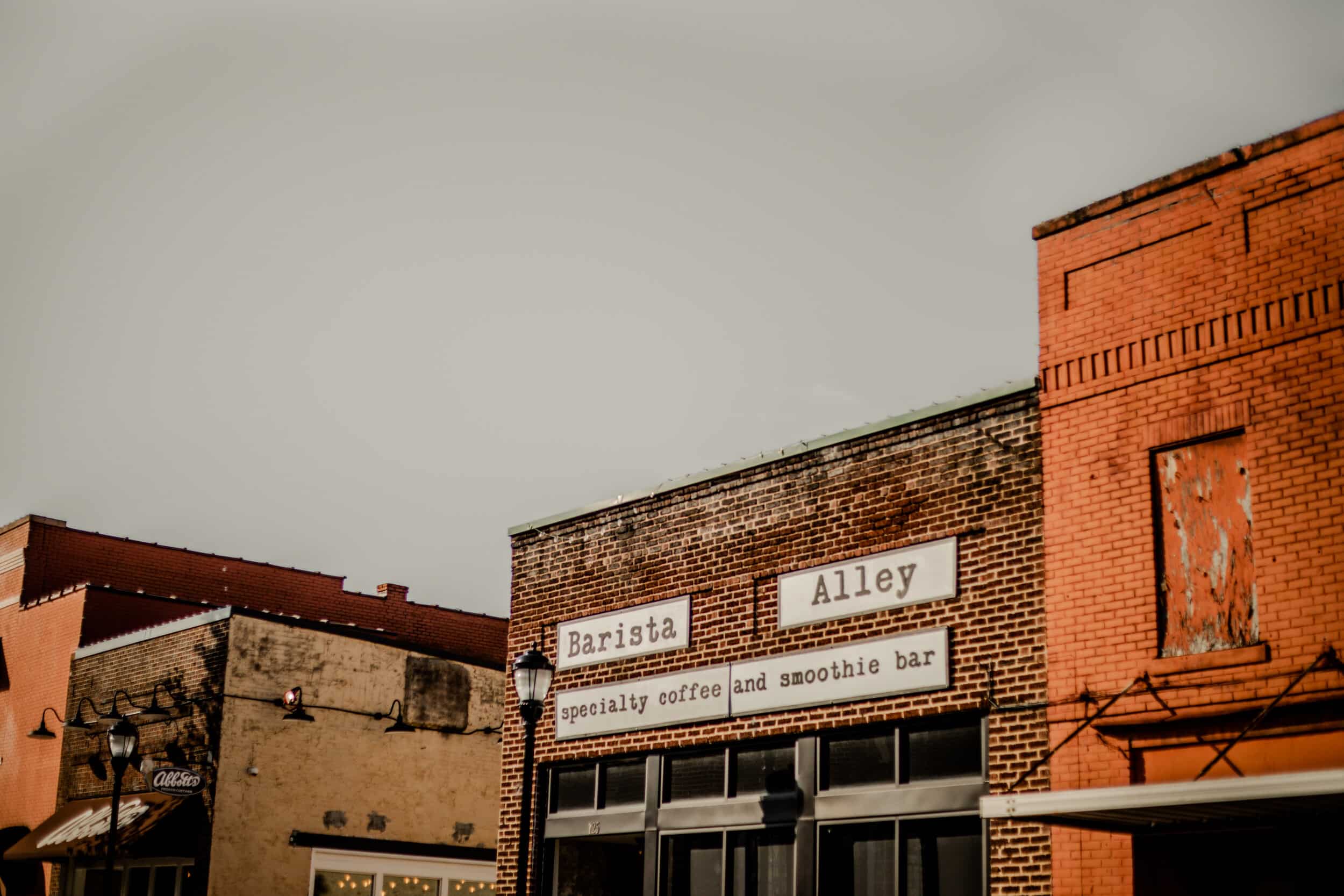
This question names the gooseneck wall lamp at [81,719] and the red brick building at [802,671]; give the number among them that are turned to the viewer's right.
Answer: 0

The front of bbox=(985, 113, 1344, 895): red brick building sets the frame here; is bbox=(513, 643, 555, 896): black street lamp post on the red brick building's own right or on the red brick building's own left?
on the red brick building's own right

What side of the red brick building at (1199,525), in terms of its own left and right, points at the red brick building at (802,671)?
right

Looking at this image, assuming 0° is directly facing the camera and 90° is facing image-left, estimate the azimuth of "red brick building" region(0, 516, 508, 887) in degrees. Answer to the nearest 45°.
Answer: approximately 45°

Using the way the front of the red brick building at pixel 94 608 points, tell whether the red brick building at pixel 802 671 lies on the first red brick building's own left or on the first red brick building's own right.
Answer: on the first red brick building's own left

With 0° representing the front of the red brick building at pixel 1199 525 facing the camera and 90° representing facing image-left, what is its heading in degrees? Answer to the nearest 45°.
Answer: approximately 45°

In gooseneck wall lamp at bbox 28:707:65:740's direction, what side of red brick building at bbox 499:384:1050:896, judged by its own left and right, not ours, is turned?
right

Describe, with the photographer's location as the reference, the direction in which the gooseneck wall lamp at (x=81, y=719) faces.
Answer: facing the viewer and to the left of the viewer

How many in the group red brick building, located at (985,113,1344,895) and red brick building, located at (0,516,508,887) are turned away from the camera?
0

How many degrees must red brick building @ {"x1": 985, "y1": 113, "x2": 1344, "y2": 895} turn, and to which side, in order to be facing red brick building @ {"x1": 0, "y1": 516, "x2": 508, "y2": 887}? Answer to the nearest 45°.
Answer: approximately 90° to its right

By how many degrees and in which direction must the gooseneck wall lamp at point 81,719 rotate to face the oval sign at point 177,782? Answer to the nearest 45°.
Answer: approximately 45° to its left
